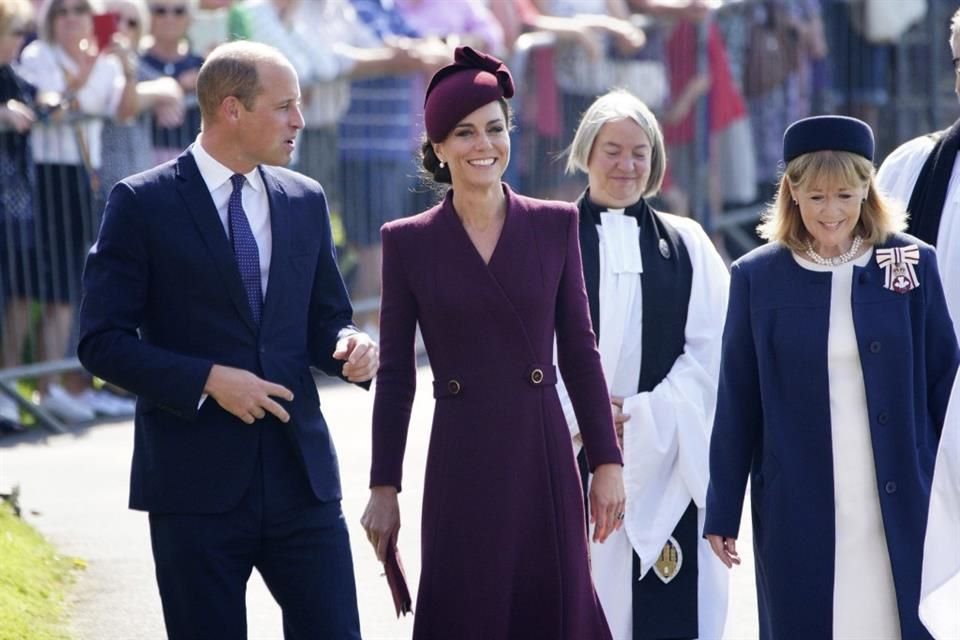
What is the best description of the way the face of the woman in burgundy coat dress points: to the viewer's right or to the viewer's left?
to the viewer's right

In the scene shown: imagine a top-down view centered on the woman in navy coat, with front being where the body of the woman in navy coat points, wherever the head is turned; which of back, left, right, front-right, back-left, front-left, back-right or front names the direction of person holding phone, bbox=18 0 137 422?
back-right

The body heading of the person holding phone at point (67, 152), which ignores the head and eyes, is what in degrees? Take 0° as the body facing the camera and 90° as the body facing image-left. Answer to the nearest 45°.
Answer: approximately 315°

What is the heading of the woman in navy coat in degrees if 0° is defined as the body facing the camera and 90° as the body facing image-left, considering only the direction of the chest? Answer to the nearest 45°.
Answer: approximately 0°

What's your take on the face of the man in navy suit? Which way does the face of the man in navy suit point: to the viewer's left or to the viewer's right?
to the viewer's right

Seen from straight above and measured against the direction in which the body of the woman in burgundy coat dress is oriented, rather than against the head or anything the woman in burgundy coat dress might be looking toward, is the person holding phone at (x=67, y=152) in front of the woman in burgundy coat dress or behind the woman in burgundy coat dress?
behind

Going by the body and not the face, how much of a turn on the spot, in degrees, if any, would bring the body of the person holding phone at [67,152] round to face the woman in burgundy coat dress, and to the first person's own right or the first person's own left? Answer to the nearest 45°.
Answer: approximately 45° to the first person's own right

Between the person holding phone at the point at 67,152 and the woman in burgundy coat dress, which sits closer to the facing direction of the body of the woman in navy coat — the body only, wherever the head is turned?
the woman in burgundy coat dress

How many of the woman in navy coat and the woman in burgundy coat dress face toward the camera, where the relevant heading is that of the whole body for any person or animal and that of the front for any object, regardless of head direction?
2

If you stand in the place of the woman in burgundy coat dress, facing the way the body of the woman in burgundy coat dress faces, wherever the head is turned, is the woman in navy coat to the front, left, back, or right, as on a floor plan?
left
